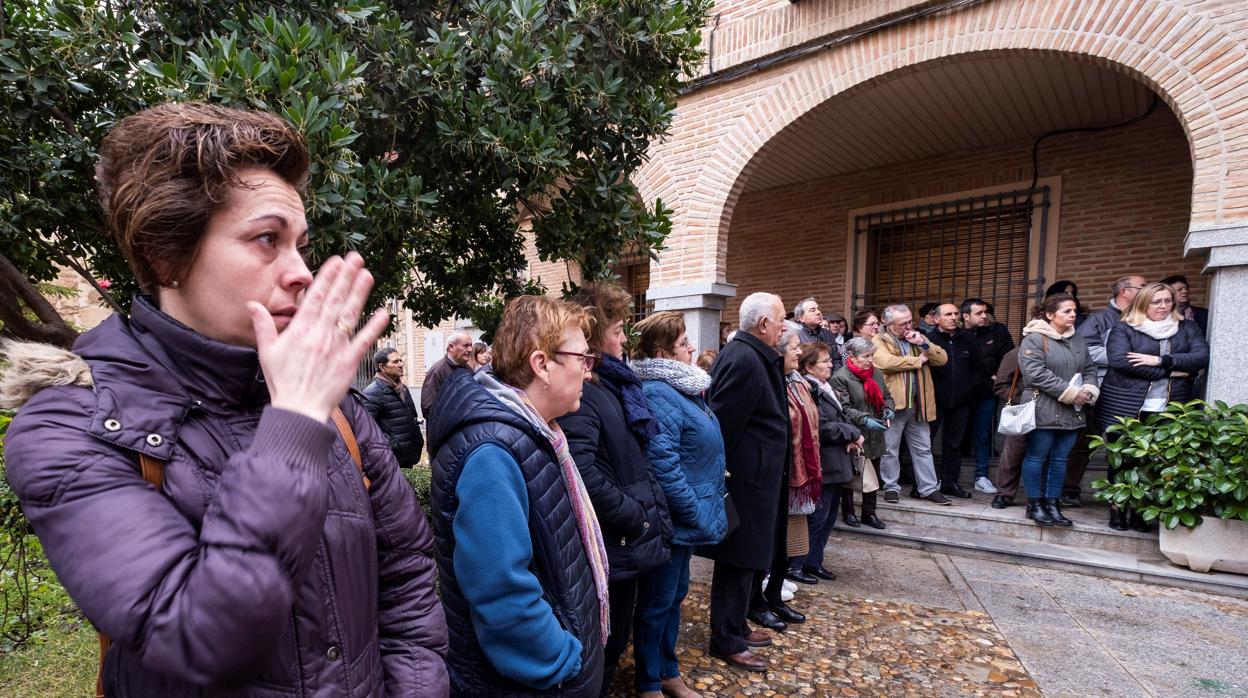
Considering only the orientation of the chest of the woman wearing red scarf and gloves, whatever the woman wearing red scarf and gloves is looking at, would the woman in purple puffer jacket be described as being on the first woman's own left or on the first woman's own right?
on the first woman's own right

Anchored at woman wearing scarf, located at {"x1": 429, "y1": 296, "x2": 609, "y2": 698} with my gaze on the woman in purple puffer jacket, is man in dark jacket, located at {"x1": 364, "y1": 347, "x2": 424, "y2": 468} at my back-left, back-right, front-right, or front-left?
back-right

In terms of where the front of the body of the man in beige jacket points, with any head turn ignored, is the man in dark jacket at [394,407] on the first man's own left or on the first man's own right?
on the first man's own right

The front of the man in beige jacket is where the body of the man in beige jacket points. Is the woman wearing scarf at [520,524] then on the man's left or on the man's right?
on the man's right

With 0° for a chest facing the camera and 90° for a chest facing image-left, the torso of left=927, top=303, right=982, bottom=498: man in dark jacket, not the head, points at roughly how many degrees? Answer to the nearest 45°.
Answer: approximately 315°
